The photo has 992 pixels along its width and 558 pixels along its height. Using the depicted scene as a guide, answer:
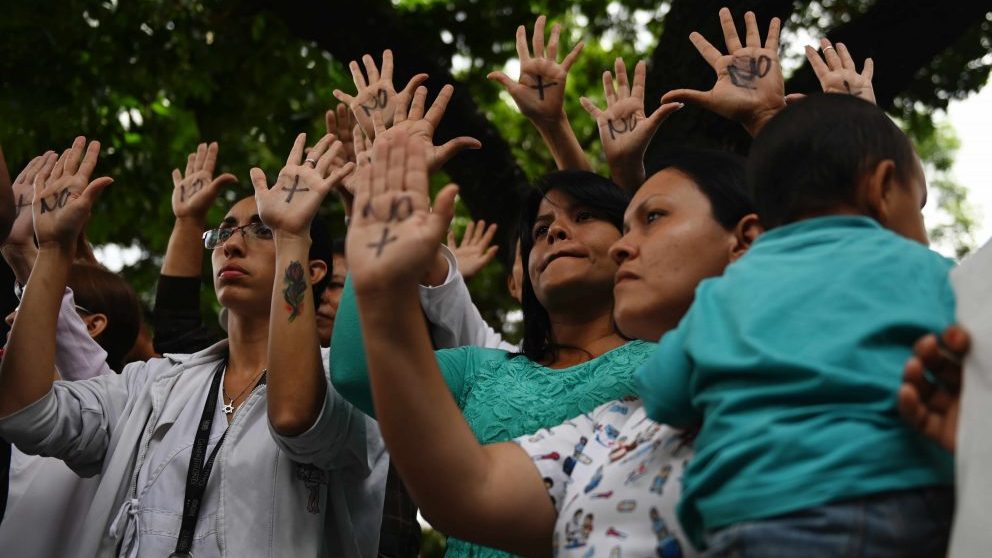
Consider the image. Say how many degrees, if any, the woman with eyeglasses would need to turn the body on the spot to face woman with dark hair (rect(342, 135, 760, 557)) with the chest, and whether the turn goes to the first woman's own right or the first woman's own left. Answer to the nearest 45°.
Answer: approximately 45° to the first woman's own left

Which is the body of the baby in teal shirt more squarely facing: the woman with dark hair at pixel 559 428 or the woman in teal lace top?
the woman in teal lace top

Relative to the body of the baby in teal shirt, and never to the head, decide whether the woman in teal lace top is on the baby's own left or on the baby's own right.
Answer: on the baby's own left

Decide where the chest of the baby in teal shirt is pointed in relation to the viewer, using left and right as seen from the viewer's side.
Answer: facing away from the viewer and to the right of the viewer
